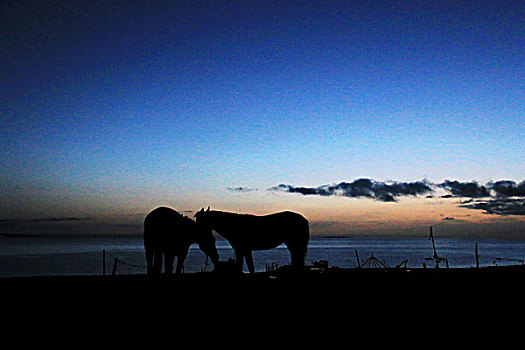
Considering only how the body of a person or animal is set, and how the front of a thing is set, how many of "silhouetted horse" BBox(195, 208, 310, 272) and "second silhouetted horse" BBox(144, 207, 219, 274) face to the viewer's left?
1

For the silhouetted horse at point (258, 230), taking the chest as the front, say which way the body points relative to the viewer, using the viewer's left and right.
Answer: facing to the left of the viewer

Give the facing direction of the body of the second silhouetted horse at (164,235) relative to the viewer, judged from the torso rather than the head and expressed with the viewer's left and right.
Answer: facing away from the viewer and to the right of the viewer

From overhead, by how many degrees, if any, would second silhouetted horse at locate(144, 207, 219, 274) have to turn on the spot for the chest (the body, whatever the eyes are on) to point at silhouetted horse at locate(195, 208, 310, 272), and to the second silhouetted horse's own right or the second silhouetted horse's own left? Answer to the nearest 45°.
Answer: approximately 45° to the second silhouetted horse's own right
